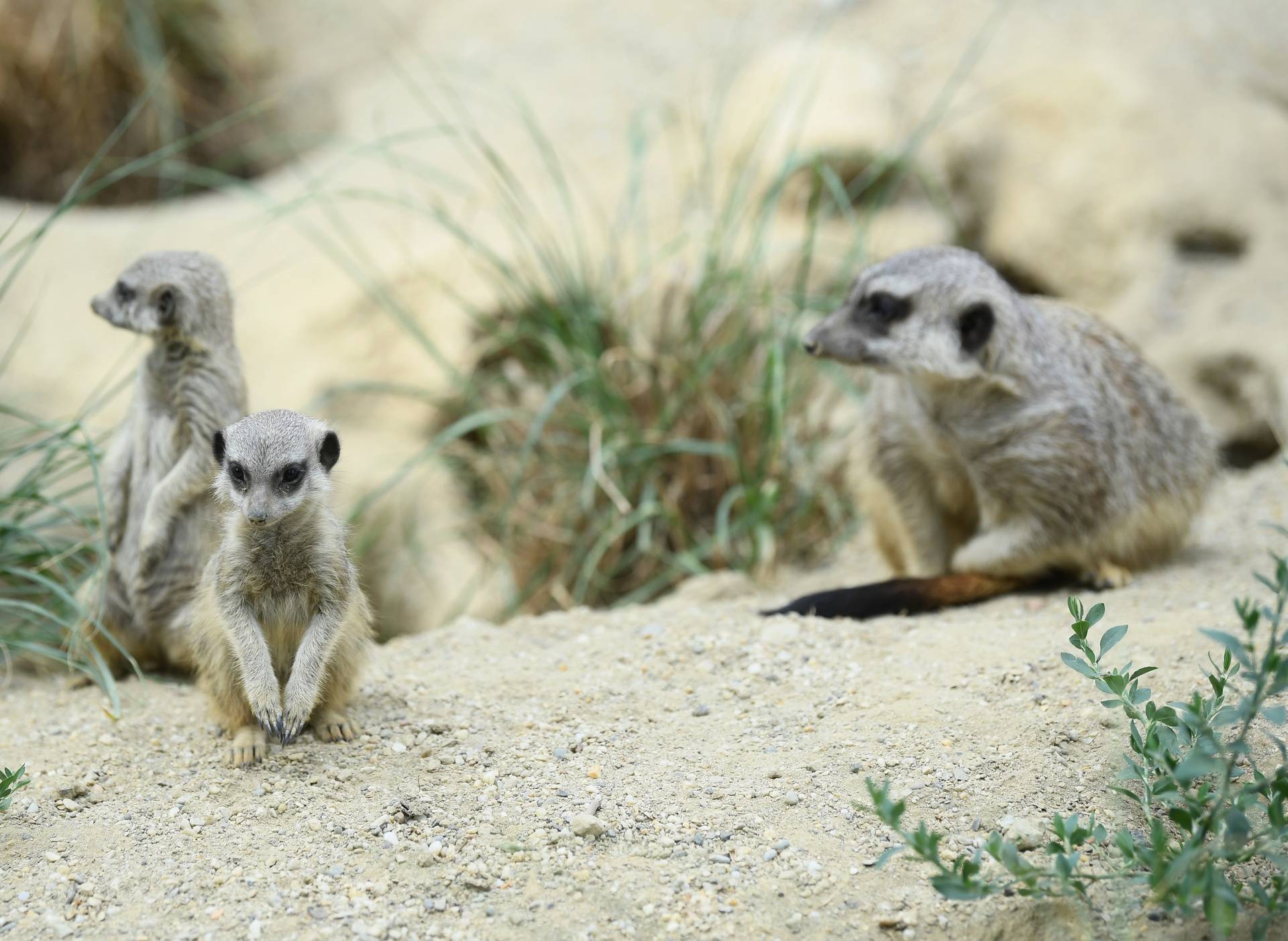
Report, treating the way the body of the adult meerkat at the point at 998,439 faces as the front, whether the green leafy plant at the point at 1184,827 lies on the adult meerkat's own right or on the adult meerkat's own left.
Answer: on the adult meerkat's own left

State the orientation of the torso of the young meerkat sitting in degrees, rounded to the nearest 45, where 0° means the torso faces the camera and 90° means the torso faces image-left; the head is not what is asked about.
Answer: approximately 0°

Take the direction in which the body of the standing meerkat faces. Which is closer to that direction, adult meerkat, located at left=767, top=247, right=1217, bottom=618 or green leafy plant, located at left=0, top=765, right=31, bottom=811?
the green leafy plant

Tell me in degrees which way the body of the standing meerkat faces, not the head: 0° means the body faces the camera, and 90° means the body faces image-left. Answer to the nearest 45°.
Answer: approximately 45°

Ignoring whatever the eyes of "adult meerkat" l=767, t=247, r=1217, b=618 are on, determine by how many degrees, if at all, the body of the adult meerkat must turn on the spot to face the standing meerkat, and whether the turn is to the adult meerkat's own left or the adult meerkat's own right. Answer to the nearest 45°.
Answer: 0° — it already faces it

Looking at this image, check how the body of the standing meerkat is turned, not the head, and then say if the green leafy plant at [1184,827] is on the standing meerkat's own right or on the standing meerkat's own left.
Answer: on the standing meerkat's own left

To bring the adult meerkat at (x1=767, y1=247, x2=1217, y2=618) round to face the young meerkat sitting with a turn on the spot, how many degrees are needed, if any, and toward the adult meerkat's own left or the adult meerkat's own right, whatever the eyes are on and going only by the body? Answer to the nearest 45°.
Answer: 0° — it already faces it

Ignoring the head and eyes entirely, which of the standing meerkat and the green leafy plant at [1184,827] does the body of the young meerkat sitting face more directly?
the green leafy plant
